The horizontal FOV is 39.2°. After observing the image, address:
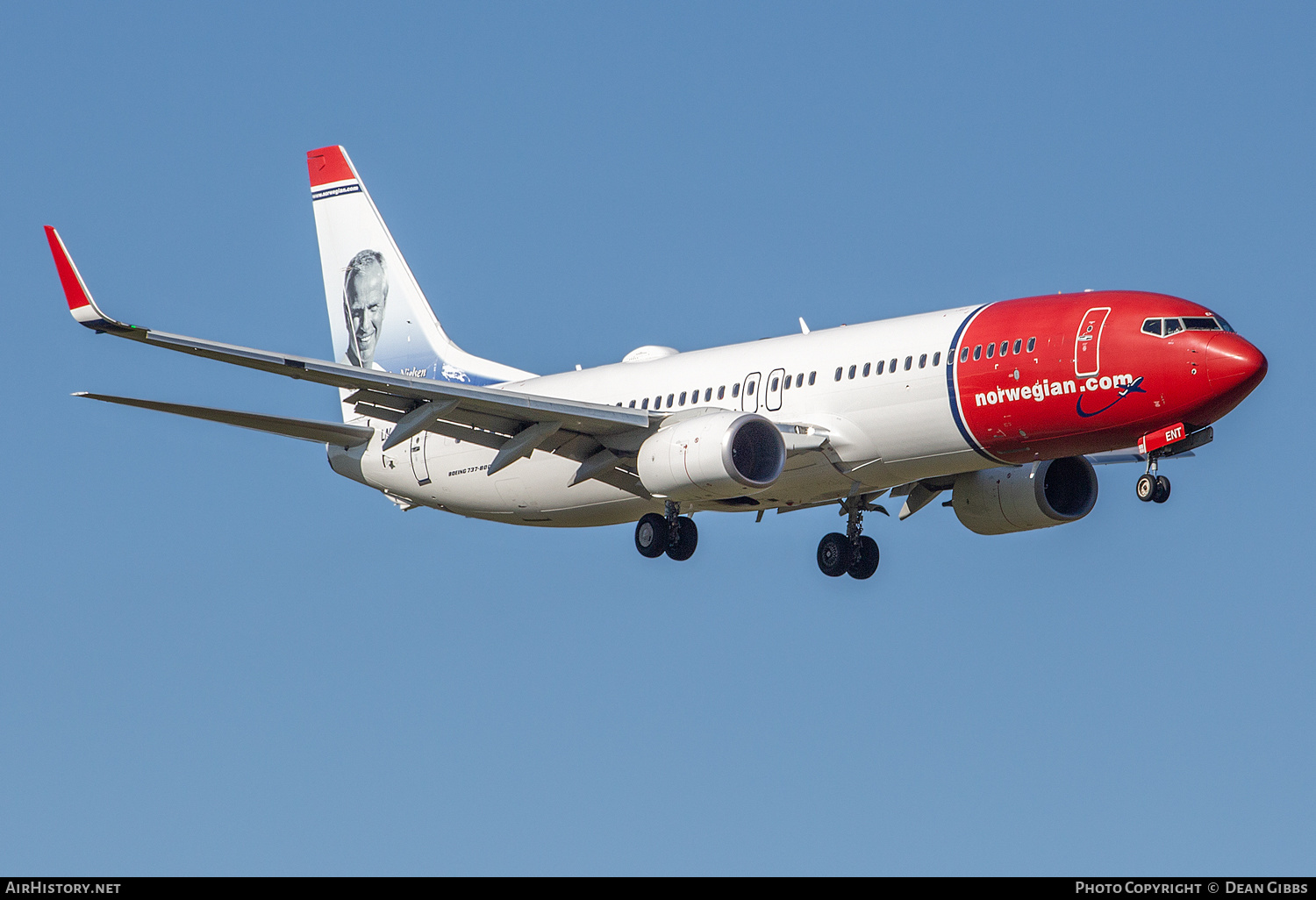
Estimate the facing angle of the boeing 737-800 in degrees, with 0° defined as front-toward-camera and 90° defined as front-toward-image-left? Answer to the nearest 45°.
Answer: approximately 315°
